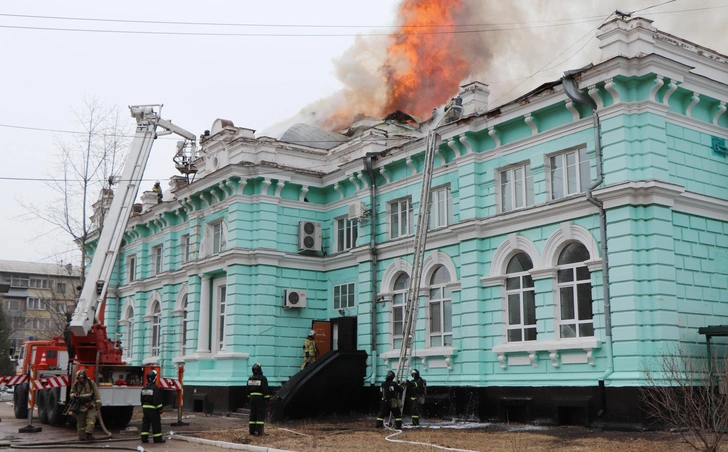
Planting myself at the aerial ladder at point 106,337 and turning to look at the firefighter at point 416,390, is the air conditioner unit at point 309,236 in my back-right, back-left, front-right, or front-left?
front-left

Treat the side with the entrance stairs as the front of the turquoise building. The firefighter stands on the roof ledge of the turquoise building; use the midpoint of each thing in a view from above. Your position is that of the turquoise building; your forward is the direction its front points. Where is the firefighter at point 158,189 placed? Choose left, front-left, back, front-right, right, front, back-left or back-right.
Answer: right

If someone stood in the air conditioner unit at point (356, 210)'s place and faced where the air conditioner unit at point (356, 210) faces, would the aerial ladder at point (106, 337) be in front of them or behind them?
in front

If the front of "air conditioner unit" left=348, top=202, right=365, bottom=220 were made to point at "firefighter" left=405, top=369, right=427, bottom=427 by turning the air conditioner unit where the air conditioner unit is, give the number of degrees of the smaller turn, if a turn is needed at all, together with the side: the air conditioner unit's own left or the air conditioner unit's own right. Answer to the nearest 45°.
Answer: approximately 45° to the air conditioner unit's own left

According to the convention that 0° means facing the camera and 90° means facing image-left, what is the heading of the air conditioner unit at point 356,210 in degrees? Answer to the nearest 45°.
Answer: approximately 45°
